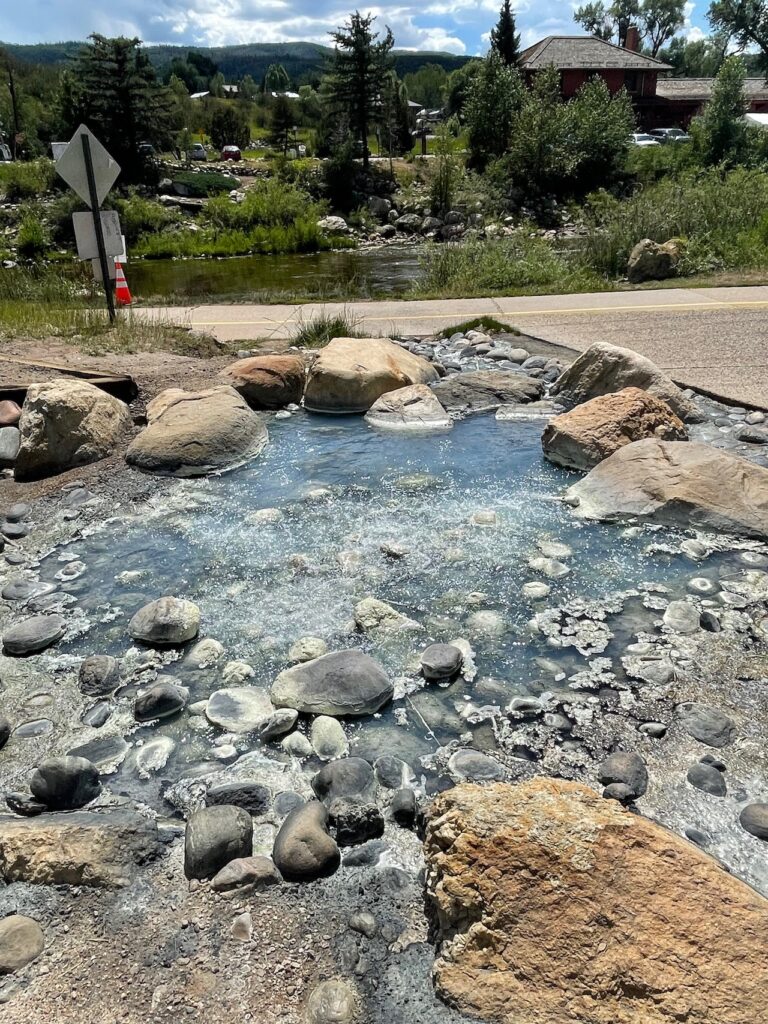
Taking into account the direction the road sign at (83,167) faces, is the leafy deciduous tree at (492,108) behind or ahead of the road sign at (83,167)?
ahead

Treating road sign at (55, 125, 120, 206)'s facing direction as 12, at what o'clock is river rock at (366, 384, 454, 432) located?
The river rock is roughly at 5 o'clock from the road sign.

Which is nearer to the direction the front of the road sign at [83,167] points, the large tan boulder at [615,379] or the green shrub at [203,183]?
the green shrub

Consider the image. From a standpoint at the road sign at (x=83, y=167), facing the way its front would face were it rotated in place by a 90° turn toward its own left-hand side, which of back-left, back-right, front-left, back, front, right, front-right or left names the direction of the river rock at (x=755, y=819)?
left

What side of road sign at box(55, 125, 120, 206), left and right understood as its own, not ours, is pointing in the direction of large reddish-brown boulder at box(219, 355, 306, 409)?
back

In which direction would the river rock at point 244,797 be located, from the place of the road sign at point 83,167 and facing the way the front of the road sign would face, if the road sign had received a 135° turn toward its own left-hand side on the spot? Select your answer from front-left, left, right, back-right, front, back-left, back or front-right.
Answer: front-left

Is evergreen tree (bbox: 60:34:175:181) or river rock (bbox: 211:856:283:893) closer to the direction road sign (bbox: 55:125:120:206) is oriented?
the evergreen tree

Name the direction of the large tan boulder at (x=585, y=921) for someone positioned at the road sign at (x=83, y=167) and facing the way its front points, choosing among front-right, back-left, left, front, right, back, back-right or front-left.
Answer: back

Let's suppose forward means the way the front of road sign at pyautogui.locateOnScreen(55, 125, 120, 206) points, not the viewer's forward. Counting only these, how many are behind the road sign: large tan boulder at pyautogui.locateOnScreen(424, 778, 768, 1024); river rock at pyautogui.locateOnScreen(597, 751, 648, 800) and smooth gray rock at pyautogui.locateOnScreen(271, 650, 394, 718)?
3

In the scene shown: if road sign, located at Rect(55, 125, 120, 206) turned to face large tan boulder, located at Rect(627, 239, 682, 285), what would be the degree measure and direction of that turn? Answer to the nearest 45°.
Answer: approximately 90° to its right

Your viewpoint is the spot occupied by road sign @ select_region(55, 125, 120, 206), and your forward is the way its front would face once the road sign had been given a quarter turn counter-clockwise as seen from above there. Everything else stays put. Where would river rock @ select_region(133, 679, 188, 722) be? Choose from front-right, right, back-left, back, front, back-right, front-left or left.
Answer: left

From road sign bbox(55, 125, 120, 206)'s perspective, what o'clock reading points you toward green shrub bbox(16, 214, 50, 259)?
The green shrub is roughly at 12 o'clock from the road sign.

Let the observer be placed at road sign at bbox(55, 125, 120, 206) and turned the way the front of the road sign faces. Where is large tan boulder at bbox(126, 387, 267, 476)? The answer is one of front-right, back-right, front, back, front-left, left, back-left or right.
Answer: back

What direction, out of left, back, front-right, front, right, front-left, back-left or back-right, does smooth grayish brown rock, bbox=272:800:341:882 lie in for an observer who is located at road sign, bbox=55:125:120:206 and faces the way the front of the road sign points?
back

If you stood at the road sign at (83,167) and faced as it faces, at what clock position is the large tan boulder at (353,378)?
The large tan boulder is roughly at 5 o'clock from the road sign.

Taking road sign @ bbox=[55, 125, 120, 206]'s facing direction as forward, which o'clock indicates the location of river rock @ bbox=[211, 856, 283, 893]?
The river rock is roughly at 6 o'clock from the road sign.

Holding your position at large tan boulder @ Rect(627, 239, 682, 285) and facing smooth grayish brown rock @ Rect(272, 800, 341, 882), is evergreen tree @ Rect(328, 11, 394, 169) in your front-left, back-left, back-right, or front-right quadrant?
back-right

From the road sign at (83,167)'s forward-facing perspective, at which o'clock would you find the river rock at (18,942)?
The river rock is roughly at 6 o'clock from the road sign.

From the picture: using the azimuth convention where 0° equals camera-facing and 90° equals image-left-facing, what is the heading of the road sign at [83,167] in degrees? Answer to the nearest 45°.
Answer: approximately 180°
